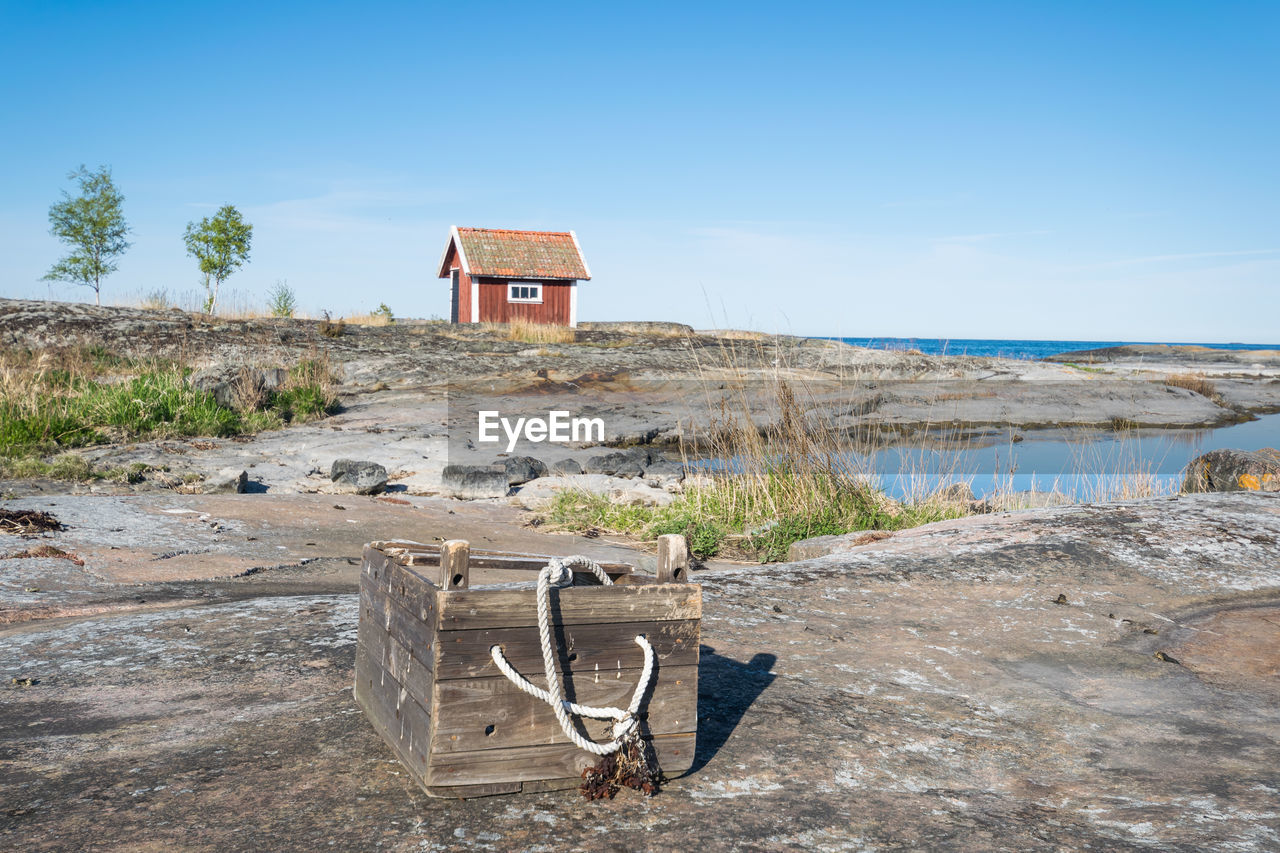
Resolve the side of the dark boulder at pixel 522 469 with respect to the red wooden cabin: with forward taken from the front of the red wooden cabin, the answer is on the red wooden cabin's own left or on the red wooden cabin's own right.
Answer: on the red wooden cabin's own left

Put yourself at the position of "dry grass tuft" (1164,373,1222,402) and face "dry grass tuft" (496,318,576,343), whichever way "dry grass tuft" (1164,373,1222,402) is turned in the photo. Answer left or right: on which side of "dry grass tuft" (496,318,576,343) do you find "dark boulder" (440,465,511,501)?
left
